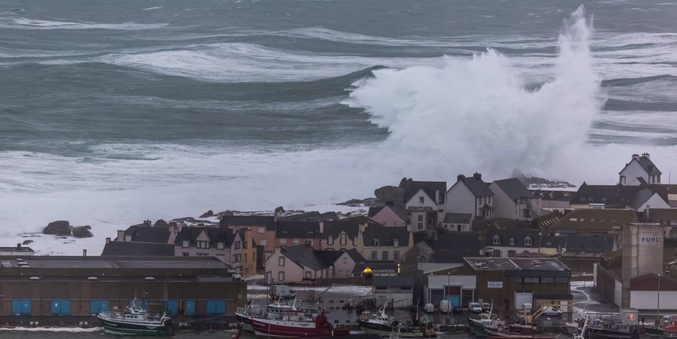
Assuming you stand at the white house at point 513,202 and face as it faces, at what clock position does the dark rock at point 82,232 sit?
The dark rock is roughly at 4 o'clock from the white house.

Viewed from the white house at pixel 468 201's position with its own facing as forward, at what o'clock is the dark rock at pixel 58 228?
The dark rock is roughly at 4 o'clock from the white house.

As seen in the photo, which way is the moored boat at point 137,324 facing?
to the viewer's left

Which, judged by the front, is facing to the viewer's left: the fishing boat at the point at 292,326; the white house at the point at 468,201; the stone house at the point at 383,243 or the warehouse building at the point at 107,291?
the fishing boat

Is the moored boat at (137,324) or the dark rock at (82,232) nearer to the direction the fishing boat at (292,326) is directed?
the moored boat

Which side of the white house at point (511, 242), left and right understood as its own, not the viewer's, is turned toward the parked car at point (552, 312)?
front

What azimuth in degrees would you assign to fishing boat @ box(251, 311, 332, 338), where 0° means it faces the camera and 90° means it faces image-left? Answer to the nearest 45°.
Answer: approximately 90°

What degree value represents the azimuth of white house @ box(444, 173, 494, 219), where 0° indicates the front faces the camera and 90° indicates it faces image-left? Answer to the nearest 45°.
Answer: approximately 315°

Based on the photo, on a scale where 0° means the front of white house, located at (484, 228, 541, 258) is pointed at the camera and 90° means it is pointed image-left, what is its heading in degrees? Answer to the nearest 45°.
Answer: approximately 0°

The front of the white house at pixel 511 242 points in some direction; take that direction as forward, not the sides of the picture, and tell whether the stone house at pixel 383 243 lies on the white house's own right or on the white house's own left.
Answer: on the white house's own right

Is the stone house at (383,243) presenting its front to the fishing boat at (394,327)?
yes

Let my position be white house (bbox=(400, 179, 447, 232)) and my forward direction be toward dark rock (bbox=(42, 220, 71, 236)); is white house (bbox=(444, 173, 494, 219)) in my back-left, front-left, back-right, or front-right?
back-right

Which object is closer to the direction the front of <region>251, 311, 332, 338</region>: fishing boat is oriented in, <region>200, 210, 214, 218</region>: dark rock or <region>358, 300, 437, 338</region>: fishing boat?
the dark rock
